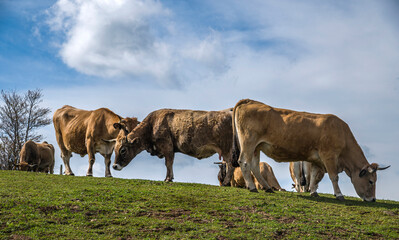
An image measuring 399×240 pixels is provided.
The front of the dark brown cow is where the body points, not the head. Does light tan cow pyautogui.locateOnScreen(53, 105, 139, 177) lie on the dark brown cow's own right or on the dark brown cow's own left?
on the dark brown cow's own right

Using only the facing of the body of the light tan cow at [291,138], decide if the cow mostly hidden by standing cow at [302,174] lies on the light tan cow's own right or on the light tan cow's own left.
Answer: on the light tan cow's own left

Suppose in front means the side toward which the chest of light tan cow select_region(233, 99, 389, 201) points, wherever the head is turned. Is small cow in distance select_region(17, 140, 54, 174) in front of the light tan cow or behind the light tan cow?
behind

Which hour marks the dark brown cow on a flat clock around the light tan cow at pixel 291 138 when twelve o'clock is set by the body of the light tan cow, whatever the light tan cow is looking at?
The dark brown cow is roughly at 7 o'clock from the light tan cow.

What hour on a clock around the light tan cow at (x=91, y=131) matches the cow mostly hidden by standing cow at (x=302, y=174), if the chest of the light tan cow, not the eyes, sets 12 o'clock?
The cow mostly hidden by standing cow is roughly at 11 o'clock from the light tan cow.

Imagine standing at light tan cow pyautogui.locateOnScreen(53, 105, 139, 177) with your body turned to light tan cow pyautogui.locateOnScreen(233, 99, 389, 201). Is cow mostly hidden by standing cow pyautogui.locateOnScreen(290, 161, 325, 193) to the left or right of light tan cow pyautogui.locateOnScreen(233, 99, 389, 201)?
left

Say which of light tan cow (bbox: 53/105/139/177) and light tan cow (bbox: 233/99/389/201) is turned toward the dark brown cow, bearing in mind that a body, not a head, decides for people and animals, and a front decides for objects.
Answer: light tan cow (bbox: 53/105/139/177)

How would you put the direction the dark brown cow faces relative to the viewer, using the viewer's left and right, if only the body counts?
facing to the left of the viewer

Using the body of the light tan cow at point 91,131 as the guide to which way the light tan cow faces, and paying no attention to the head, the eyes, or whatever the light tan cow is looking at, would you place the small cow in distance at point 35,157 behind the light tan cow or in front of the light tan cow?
behind

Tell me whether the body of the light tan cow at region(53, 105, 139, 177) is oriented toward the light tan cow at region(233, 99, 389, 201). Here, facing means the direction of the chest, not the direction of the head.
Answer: yes

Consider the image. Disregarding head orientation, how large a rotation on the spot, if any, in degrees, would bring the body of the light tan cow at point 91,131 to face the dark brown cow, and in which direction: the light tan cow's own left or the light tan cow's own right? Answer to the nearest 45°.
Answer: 0° — it already faces it

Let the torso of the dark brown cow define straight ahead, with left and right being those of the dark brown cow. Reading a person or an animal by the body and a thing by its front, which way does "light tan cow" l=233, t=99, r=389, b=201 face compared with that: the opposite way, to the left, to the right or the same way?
the opposite way

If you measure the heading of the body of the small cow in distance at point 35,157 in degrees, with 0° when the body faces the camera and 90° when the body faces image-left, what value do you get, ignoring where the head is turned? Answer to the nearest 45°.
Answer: approximately 45°
